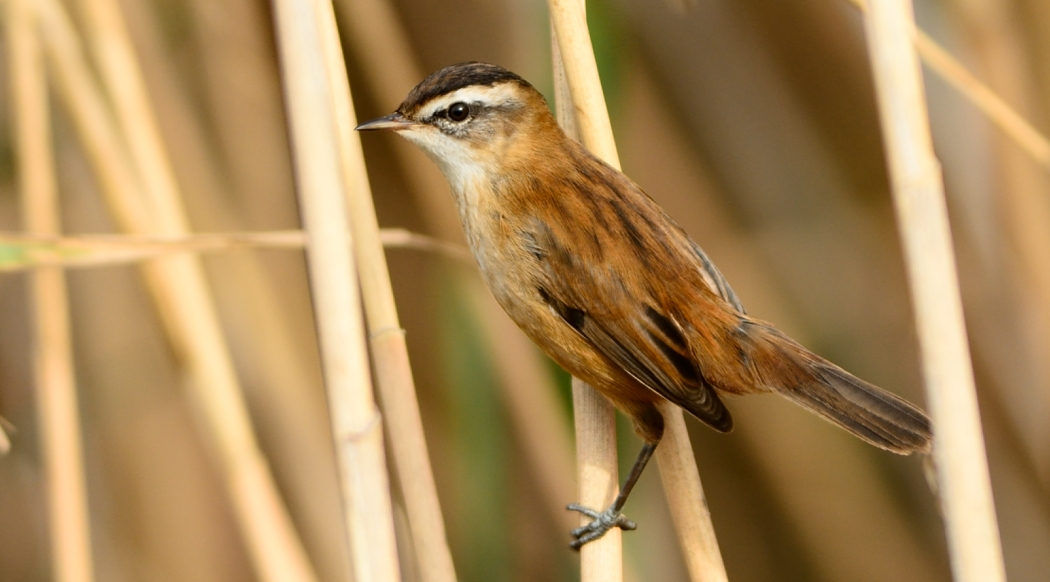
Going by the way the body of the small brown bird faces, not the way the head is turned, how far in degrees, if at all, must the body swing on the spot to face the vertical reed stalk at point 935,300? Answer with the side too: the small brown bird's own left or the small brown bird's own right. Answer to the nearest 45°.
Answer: approximately 135° to the small brown bird's own left

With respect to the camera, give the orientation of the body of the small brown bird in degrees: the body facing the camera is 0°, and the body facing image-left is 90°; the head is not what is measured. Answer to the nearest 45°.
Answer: approximately 90°

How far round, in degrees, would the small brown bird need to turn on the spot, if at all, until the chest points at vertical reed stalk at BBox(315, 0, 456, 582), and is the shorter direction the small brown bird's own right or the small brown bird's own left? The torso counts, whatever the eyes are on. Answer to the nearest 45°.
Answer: approximately 45° to the small brown bird's own left

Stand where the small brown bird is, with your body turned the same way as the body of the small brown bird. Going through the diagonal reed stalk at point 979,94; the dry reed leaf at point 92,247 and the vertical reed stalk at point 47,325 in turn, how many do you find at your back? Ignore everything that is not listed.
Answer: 1

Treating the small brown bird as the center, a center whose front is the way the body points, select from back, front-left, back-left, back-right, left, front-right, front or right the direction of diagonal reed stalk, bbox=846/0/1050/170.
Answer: back

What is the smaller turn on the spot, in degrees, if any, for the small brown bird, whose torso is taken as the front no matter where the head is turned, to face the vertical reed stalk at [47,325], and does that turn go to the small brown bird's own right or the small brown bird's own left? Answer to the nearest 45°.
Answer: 0° — it already faces it

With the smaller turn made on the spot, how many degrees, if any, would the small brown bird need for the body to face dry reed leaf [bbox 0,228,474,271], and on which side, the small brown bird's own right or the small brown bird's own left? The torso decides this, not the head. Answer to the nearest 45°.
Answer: approximately 45° to the small brown bird's own left
